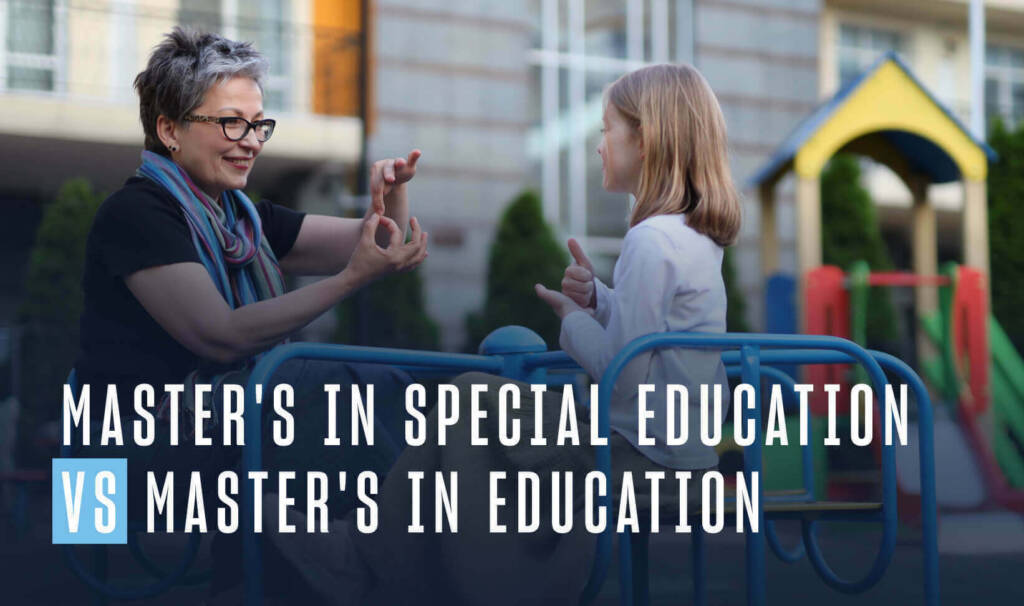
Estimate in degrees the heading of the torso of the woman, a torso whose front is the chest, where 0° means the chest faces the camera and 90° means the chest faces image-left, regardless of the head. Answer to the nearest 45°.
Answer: approximately 315°

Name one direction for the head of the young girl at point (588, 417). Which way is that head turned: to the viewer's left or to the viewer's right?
to the viewer's left

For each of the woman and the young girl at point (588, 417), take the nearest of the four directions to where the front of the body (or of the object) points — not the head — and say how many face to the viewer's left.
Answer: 1

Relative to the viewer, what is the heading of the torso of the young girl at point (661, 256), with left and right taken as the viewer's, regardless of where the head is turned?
facing to the left of the viewer

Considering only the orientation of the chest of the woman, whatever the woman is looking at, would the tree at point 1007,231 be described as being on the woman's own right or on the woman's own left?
on the woman's own left

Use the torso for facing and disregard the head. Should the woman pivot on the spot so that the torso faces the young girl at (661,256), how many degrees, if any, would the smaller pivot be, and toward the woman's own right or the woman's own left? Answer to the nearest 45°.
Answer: approximately 45° to the woman's own left

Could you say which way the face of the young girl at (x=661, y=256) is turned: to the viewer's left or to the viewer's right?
to the viewer's left

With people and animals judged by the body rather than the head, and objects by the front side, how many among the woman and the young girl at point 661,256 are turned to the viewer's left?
1

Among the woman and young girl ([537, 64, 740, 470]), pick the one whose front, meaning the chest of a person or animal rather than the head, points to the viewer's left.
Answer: the young girl

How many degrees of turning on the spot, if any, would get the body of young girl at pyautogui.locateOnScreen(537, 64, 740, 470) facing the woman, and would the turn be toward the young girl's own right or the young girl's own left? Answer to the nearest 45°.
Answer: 0° — they already face them
